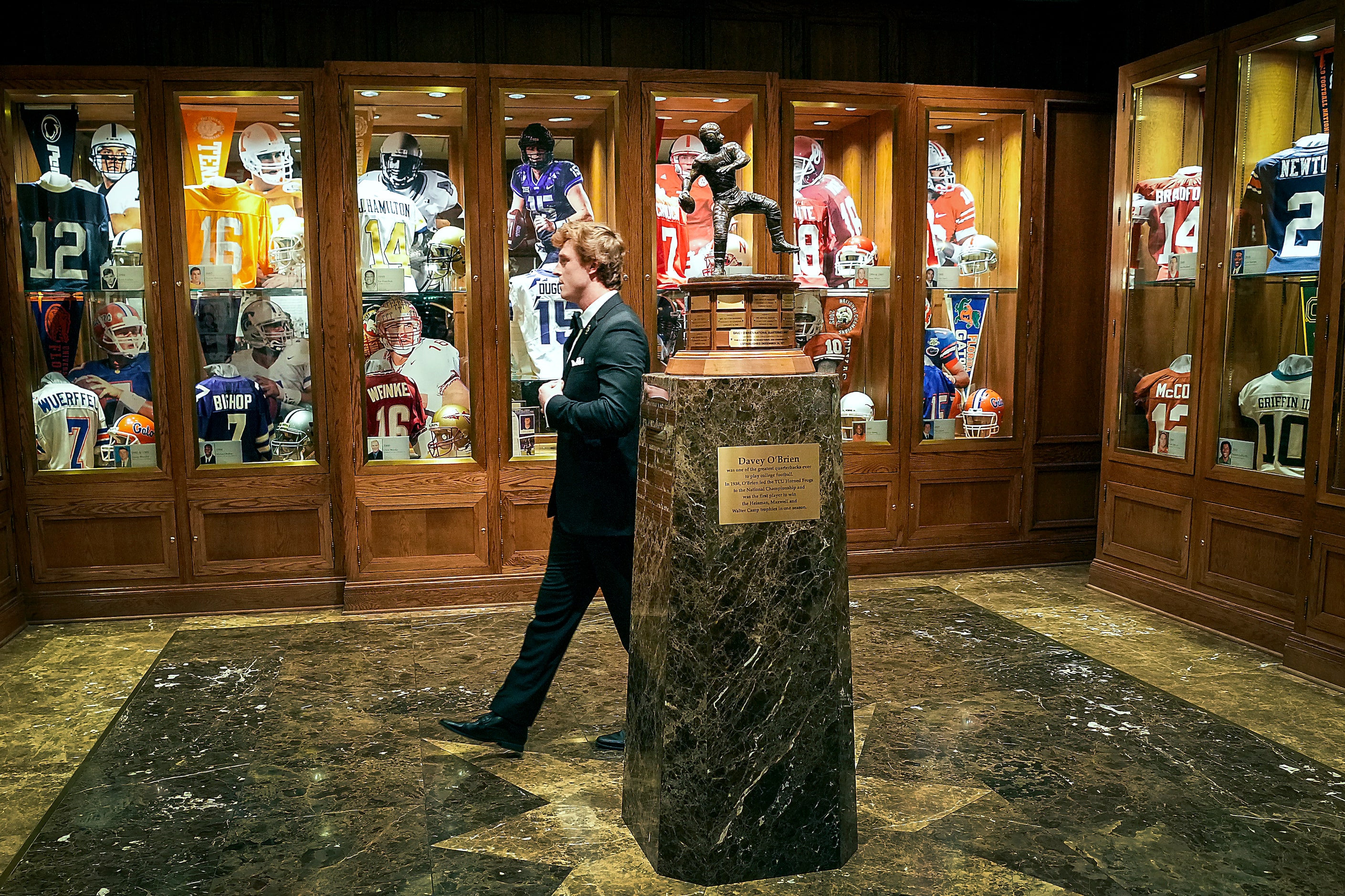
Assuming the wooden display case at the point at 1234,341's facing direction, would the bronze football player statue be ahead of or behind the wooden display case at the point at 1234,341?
ahead

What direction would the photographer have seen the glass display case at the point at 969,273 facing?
facing the viewer

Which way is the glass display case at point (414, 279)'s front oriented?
toward the camera

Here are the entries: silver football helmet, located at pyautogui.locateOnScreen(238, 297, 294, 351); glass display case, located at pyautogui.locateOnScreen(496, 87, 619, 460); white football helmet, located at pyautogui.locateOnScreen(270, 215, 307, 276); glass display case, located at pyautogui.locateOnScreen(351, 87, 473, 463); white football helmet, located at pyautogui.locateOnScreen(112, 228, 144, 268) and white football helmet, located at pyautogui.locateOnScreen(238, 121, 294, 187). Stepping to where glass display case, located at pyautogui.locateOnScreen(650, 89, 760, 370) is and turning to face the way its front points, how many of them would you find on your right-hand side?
6

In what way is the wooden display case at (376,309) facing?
toward the camera

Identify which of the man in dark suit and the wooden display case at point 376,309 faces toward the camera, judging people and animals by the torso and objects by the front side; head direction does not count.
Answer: the wooden display case

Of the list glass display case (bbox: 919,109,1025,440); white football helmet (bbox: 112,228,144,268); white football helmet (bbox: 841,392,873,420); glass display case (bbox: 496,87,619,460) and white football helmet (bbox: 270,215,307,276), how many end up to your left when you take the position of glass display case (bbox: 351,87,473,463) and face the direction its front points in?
3

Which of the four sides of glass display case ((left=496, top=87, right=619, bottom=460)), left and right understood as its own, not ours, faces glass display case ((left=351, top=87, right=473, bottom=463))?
right

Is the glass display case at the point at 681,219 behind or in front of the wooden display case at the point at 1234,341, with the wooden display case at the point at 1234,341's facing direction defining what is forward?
in front

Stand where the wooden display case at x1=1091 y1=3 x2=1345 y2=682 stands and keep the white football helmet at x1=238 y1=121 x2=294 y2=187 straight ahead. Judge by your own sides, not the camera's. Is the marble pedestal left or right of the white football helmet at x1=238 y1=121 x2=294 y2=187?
left

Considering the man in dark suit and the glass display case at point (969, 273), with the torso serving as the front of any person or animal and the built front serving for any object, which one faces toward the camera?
the glass display case

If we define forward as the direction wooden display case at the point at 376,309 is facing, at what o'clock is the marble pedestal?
The marble pedestal is roughly at 11 o'clock from the wooden display case.

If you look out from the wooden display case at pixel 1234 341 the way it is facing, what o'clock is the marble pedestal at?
The marble pedestal is roughly at 11 o'clock from the wooden display case.

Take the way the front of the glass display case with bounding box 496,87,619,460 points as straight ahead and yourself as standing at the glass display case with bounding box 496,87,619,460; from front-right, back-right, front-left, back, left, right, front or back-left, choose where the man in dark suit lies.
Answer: front
